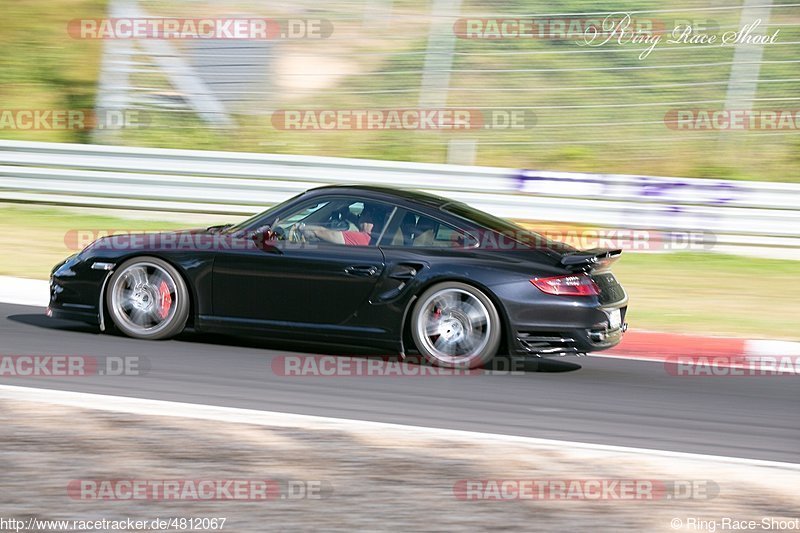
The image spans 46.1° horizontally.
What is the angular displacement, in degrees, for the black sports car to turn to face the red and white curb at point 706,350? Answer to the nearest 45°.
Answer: approximately 180°

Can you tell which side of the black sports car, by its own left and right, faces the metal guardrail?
right

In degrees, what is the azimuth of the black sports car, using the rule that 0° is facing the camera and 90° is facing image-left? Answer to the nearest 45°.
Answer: approximately 90°

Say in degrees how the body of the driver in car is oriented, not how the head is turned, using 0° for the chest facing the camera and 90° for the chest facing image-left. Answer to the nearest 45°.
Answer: approximately 90°

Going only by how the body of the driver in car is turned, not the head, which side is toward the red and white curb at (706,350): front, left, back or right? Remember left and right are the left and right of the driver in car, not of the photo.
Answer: back

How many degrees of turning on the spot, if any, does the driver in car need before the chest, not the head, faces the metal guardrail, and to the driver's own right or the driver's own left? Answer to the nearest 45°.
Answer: approximately 90° to the driver's own right
